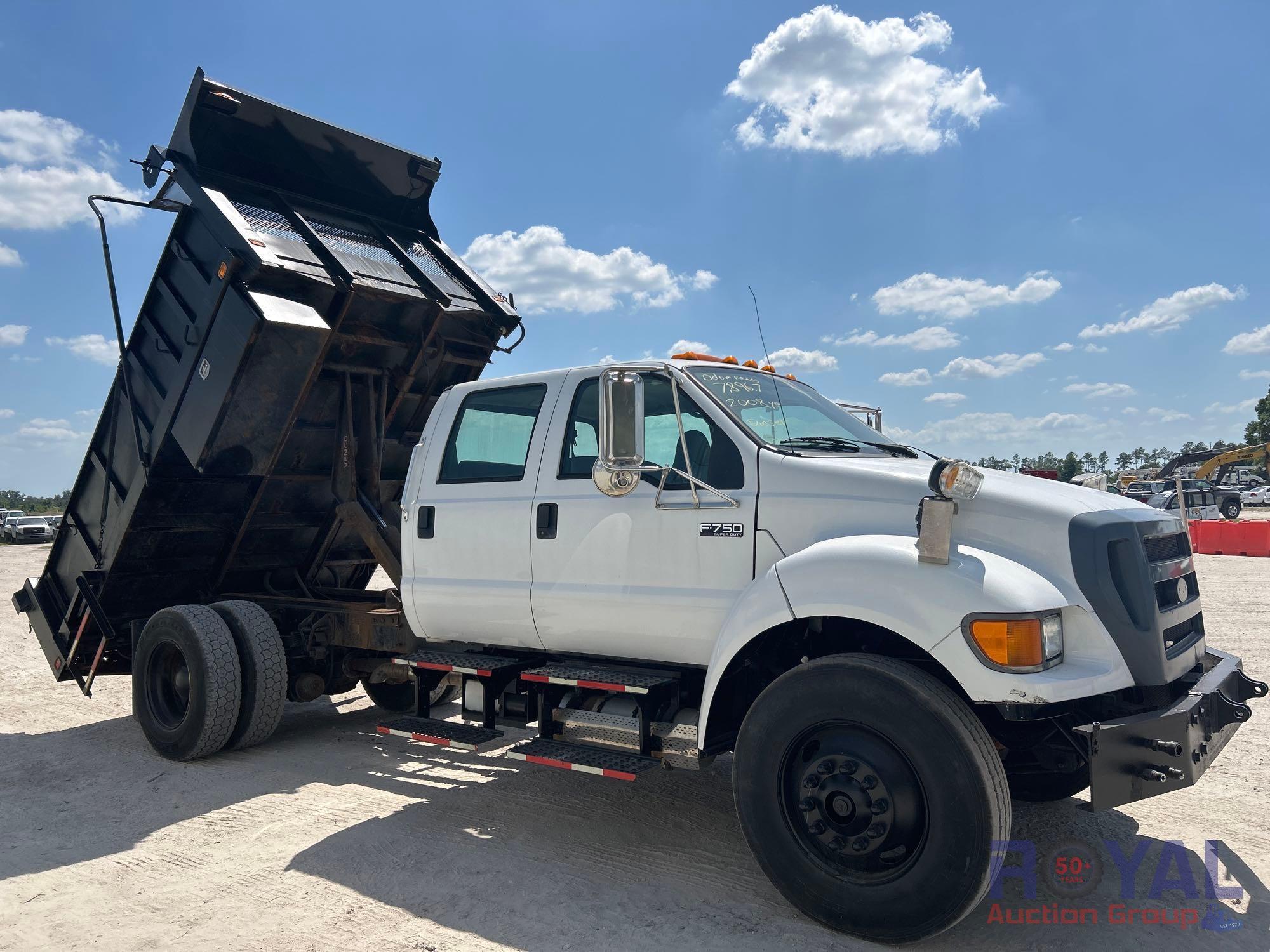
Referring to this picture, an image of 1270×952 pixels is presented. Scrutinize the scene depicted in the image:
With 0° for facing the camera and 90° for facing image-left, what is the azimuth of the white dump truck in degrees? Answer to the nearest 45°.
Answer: approximately 315°
